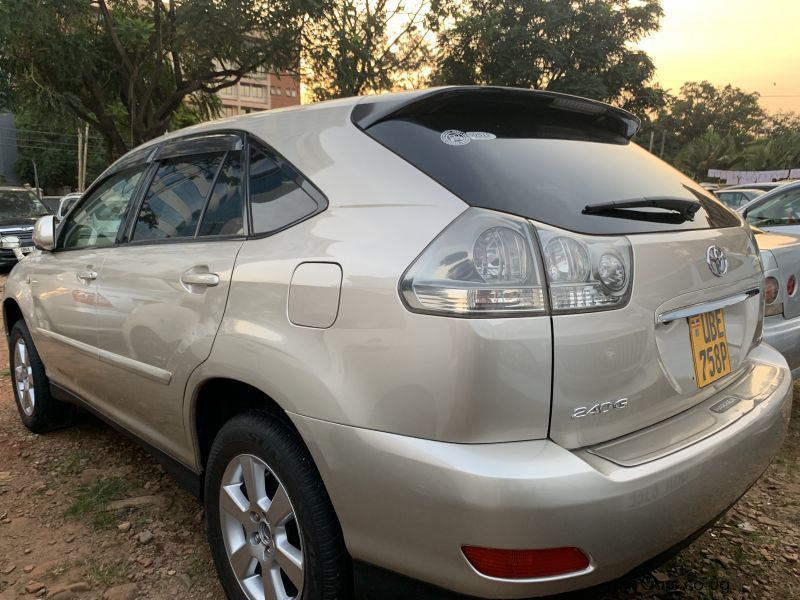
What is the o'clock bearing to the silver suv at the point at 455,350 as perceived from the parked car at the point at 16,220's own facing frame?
The silver suv is roughly at 12 o'clock from the parked car.

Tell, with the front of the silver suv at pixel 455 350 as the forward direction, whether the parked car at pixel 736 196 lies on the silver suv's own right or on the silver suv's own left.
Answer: on the silver suv's own right

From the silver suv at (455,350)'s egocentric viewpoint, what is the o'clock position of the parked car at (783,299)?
The parked car is roughly at 3 o'clock from the silver suv.

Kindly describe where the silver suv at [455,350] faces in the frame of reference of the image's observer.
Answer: facing away from the viewer and to the left of the viewer

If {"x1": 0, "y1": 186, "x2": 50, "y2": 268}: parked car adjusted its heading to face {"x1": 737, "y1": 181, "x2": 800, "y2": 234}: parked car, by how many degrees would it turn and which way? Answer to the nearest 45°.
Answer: approximately 45° to its left

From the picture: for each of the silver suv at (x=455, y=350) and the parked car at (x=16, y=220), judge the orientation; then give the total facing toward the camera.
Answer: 1

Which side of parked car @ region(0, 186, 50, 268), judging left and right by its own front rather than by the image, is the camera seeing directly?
front

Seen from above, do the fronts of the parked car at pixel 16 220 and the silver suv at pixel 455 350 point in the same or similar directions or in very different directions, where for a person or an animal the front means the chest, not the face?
very different directions

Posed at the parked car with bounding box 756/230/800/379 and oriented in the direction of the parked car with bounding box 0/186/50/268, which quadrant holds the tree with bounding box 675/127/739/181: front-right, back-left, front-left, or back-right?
front-right
